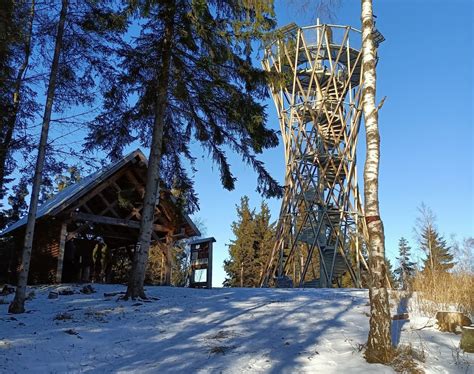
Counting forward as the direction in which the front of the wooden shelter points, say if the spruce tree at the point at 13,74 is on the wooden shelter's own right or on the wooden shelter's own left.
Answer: on the wooden shelter's own right

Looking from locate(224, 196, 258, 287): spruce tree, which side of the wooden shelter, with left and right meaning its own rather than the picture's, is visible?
left

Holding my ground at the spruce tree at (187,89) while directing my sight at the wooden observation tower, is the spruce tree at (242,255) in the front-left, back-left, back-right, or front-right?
front-left

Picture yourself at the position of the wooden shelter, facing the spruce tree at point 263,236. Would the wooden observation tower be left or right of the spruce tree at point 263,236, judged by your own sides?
right

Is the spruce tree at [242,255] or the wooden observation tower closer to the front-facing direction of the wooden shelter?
the wooden observation tower

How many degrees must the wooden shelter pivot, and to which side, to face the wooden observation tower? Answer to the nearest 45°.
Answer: approximately 45° to its left

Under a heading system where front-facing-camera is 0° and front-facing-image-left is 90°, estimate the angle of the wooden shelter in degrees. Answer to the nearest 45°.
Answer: approximately 315°

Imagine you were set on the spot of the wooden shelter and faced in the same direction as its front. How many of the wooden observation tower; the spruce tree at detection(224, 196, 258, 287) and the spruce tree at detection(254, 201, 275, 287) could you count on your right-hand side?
0

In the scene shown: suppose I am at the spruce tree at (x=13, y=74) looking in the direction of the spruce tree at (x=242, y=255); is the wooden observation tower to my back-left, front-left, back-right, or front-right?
front-right

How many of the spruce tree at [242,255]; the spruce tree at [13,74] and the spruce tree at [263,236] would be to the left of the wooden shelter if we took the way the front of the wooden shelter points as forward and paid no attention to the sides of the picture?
2

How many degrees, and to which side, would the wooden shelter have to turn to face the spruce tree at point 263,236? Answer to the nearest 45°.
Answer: approximately 90° to its left
